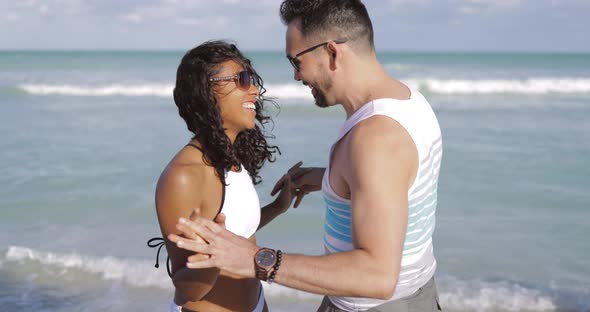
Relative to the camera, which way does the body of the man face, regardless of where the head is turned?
to the viewer's left

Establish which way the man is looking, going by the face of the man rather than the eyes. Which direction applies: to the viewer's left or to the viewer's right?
to the viewer's left

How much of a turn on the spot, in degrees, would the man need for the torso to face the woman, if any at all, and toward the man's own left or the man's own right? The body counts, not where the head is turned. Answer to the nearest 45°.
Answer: approximately 45° to the man's own right

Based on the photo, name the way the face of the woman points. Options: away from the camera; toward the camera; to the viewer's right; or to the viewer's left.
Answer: to the viewer's right
